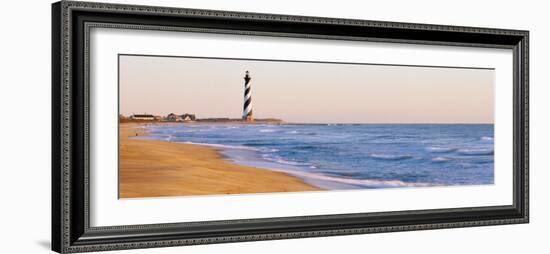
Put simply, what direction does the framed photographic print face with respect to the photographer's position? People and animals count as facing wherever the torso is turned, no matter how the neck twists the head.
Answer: facing the viewer and to the right of the viewer
